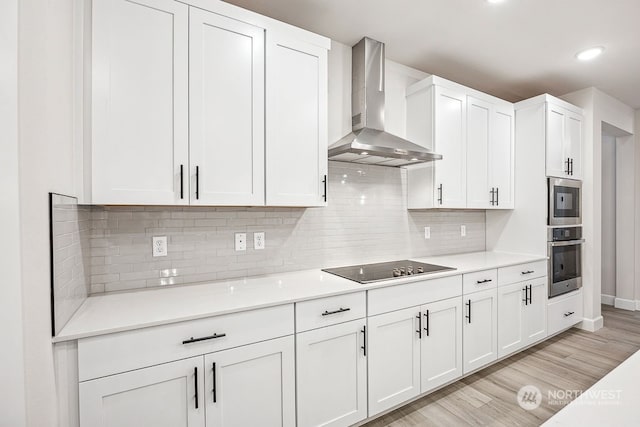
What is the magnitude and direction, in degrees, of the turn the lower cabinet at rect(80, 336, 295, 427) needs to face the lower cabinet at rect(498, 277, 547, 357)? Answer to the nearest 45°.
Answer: approximately 45° to its left

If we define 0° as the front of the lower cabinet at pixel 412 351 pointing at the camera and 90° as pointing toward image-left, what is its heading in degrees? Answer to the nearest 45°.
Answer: approximately 315°

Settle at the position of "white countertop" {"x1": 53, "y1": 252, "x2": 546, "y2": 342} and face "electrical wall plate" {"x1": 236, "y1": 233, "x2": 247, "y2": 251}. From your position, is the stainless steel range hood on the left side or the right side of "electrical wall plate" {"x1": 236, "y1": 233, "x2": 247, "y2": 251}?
right
